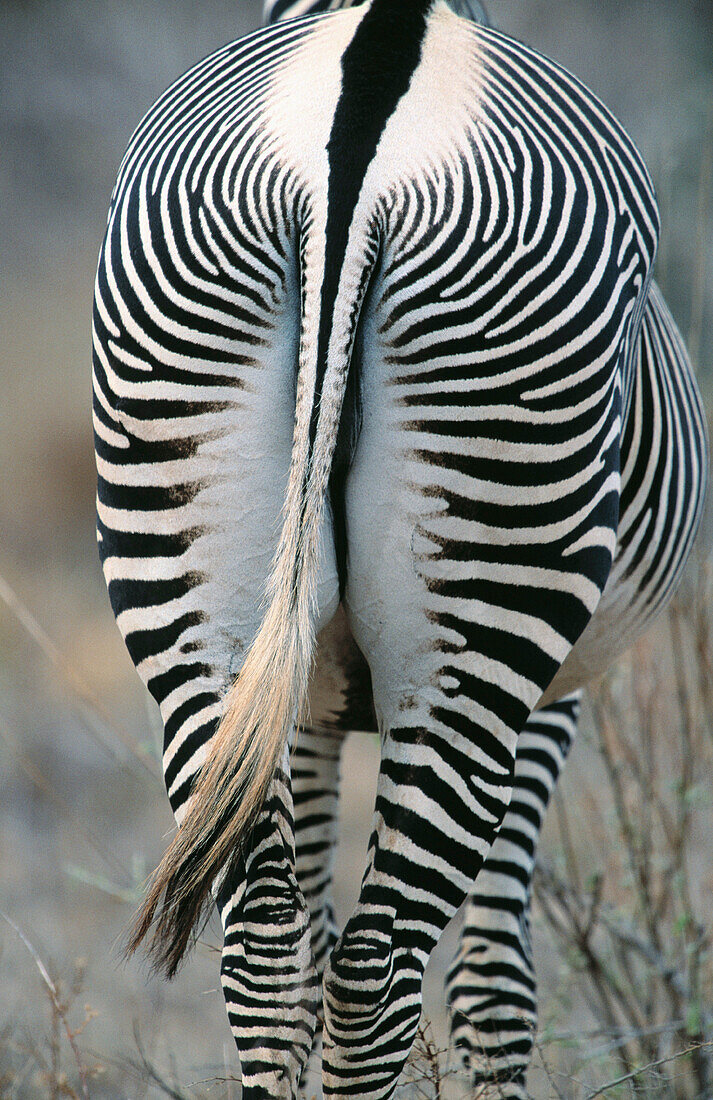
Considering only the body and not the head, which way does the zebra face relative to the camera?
away from the camera
